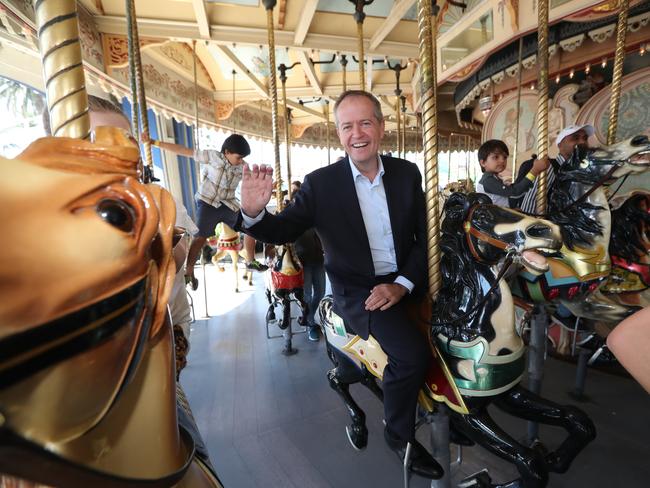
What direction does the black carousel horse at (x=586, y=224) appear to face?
to the viewer's right

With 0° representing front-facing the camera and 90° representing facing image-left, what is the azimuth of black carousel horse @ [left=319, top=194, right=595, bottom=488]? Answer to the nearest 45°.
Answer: approximately 315°

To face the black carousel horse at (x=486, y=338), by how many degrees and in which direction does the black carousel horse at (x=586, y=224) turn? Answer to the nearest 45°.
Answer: approximately 90° to its right

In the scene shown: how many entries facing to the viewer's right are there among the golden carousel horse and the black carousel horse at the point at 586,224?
1

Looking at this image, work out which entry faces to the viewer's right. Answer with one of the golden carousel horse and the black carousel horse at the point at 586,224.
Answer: the black carousel horse

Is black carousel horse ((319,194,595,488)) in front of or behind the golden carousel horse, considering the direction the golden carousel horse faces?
behind

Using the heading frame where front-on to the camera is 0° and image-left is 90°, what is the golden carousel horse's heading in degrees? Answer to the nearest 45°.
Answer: approximately 45°

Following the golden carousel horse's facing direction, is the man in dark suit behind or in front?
behind

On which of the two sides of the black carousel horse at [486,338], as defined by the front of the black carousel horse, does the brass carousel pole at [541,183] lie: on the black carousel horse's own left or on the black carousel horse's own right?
on the black carousel horse's own left
